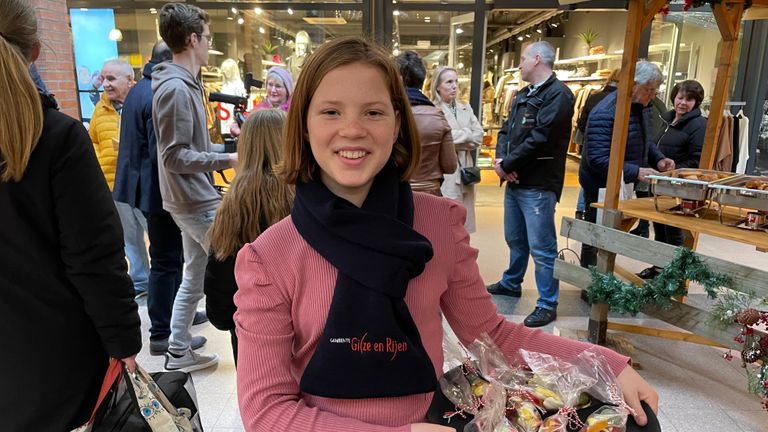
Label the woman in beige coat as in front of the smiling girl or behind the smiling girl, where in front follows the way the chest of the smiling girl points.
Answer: behind

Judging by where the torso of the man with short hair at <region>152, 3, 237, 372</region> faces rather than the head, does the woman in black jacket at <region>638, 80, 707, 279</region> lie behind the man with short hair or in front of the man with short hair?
in front

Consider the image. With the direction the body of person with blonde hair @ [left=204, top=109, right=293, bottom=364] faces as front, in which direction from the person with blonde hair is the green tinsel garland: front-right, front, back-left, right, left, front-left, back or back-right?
right

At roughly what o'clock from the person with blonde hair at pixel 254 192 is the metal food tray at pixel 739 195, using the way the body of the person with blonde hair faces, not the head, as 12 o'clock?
The metal food tray is roughly at 3 o'clock from the person with blonde hair.

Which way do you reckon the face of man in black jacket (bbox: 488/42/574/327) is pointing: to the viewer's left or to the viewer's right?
to the viewer's left

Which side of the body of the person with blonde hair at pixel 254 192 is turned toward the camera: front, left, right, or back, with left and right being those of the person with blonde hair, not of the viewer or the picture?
back

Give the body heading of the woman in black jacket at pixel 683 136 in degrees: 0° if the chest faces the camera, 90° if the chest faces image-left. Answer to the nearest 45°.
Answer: approximately 45°

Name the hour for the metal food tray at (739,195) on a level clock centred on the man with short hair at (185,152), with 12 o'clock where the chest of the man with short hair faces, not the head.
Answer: The metal food tray is roughly at 1 o'clock from the man with short hair.

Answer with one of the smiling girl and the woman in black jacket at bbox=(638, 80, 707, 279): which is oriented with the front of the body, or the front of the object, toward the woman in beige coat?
the woman in black jacket

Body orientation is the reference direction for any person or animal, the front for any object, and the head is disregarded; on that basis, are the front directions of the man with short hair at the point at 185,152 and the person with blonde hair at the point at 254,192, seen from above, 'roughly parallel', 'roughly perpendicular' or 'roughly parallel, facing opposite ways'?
roughly perpendicular

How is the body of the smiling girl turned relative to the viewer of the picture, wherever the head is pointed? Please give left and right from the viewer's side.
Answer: facing the viewer

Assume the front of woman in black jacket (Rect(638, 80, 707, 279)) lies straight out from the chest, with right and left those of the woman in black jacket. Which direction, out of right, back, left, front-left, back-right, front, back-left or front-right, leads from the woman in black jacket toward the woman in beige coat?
front

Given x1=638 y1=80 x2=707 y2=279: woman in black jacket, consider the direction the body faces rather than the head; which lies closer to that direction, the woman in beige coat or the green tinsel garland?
the woman in beige coat

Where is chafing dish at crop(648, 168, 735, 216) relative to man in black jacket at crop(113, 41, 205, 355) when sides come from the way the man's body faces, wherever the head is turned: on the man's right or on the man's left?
on the man's right

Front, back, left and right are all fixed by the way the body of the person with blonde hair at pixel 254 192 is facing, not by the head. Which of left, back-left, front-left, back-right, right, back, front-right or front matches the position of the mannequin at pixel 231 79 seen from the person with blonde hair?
front

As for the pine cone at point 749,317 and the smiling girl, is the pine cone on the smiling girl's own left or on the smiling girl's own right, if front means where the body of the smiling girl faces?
on the smiling girl's own left

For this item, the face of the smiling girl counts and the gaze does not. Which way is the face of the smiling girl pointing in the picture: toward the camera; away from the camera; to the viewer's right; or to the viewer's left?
toward the camera

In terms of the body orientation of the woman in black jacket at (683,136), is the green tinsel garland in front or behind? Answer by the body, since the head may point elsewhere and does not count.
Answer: in front

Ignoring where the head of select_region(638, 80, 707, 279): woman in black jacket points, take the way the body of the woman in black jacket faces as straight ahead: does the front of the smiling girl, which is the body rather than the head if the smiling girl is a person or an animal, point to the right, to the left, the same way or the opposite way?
to the left

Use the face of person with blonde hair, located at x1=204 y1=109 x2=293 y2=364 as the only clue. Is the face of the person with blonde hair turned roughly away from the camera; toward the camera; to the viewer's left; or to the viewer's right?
away from the camera
